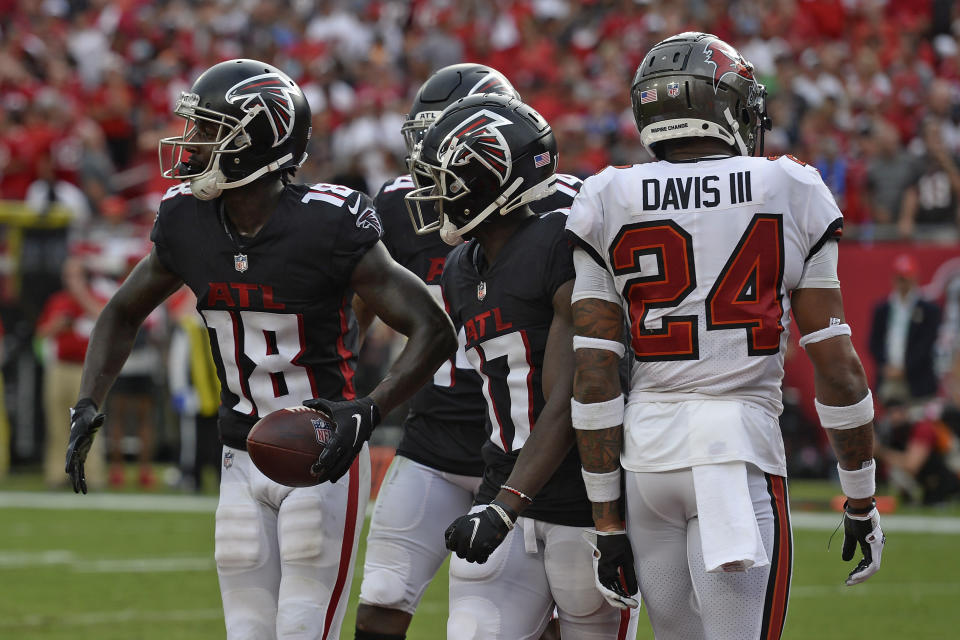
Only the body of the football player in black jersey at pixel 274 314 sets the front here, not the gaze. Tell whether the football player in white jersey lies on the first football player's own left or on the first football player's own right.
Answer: on the first football player's own left

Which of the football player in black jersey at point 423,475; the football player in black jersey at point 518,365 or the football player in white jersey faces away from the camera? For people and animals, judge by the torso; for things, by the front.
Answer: the football player in white jersey

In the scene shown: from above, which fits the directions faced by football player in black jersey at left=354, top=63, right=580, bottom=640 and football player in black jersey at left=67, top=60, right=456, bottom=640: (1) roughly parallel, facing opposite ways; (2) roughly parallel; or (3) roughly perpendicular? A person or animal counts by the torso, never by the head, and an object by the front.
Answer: roughly parallel

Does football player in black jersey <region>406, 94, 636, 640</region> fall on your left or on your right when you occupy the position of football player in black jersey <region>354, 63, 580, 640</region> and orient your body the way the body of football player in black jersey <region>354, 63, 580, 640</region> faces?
on your left

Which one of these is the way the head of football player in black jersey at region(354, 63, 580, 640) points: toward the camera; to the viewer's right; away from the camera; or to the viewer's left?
to the viewer's left

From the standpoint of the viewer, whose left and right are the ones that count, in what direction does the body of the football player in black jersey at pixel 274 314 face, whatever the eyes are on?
facing the viewer and to the left of the viewer

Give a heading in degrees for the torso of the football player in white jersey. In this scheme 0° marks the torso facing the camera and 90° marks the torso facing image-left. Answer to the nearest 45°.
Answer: approximately 180°

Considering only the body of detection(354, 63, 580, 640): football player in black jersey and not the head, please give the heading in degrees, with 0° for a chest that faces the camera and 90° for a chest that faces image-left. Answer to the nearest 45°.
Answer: approximately 45°

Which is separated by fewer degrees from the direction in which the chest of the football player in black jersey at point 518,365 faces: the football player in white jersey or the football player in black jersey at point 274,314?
the football player in black jersey

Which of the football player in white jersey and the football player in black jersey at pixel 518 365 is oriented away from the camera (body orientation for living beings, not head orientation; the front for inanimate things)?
the football player in white jersey

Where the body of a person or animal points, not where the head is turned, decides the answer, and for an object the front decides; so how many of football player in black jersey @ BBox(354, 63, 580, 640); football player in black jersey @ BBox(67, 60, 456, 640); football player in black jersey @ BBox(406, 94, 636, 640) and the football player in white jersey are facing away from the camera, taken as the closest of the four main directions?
1

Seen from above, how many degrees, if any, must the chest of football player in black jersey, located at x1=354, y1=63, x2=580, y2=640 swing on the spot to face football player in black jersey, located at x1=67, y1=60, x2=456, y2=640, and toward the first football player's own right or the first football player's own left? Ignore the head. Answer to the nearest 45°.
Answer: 0° — they already face them

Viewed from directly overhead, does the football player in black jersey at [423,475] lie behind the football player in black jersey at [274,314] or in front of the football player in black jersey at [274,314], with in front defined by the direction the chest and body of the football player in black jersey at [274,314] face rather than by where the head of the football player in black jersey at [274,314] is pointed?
behind
